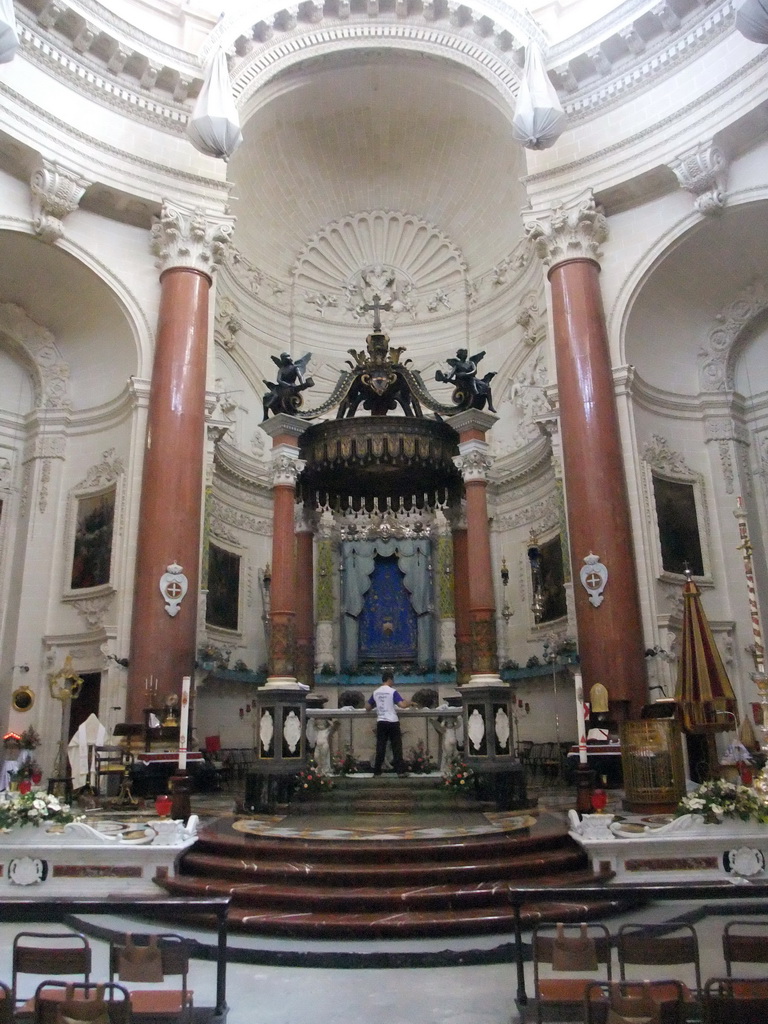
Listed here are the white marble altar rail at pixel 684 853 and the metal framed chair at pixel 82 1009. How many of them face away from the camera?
1

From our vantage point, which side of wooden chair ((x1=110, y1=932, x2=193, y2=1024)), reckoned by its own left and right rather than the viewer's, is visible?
back

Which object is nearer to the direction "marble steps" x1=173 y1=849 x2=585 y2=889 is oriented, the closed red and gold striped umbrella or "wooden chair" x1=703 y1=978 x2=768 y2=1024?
the wooden chair

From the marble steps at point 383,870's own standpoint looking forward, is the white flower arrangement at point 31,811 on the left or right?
on its right

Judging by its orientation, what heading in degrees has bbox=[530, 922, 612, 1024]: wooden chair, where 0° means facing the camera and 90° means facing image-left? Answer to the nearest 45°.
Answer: approximately 180°

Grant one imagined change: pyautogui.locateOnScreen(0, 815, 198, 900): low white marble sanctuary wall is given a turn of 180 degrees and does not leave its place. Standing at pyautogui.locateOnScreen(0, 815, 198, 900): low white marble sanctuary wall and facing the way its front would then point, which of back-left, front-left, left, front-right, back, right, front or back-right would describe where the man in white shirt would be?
front-right

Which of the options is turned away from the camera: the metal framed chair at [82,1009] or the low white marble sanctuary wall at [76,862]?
the metal framed chair

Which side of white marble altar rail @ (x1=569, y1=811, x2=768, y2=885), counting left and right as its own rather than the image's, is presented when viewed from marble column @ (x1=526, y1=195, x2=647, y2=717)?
back

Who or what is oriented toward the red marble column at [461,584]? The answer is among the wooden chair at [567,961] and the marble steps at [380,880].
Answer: the wooden chair

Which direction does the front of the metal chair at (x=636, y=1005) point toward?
away from the camera

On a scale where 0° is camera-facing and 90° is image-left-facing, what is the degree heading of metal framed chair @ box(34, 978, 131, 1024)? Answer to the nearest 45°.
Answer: approximately 180°

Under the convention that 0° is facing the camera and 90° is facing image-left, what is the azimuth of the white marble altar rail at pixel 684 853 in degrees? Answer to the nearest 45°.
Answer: approximately 0°
